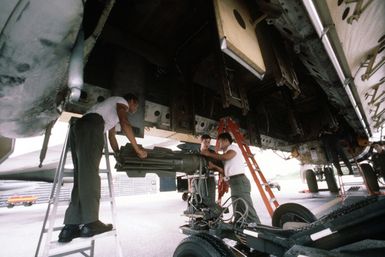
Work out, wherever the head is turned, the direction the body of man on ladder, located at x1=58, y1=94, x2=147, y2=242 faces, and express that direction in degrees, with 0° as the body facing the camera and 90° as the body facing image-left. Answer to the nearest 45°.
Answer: approximately 270°
